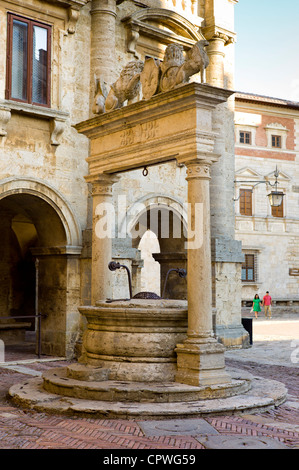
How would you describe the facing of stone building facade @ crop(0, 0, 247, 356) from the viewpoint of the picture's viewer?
facing the viewer and to the right of the viewer

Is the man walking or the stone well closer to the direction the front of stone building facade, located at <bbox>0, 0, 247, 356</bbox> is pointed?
the stone well

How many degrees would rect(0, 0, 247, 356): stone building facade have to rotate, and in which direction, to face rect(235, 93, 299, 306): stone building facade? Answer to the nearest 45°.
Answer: approximately 90° to its left

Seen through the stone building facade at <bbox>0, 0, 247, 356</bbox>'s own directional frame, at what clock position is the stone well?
The stone well is roughly at 1 o'clock from the stone building facade.

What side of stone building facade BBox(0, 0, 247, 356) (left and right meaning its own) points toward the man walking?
left
